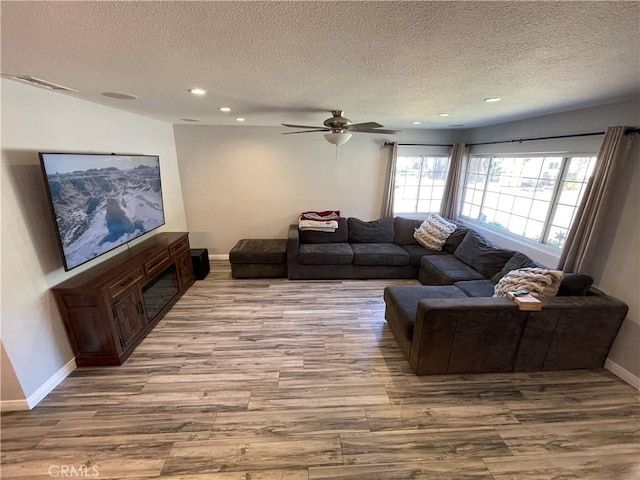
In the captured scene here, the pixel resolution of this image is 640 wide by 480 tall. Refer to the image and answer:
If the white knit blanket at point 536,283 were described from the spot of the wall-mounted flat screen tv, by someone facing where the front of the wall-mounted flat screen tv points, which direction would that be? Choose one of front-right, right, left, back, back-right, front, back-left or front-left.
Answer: front

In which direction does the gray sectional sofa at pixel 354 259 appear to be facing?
toward the camera

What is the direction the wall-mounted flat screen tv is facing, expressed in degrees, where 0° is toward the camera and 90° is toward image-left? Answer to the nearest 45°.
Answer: approximately 315°

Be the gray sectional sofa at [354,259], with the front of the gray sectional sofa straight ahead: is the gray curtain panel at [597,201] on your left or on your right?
on your left

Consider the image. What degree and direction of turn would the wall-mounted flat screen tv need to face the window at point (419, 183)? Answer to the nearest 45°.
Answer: approximately 45° to its left

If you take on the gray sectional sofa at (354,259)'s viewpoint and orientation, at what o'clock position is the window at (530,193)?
The window is roughly at 9 o'clock from the gray sectional sofa.

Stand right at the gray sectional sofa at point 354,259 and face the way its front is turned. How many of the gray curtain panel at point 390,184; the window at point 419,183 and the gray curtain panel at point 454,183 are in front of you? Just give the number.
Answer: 0

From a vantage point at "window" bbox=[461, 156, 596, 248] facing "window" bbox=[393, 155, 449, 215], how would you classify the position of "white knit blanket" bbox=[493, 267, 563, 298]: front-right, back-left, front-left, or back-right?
back-left

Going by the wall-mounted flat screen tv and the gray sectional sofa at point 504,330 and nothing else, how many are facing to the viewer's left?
1

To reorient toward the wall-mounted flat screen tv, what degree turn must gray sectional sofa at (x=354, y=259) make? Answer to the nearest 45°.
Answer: approximately 45° to its right

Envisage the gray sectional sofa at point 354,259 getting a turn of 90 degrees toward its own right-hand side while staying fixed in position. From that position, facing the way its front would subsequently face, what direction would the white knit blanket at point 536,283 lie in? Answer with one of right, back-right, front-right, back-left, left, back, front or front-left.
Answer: back-left

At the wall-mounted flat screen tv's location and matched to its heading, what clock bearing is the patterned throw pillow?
The patterned throw pillow is roughly at 11 o'clock from the wall-mounted flat screen tv.

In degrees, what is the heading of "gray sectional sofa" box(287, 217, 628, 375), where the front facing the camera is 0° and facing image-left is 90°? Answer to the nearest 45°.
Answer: approximately 90°

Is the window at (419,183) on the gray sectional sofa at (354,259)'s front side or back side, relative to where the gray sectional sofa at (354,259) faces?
on the back side

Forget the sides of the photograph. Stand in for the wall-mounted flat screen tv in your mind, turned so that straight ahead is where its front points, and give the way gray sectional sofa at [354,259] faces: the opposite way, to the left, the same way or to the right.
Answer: to the right
